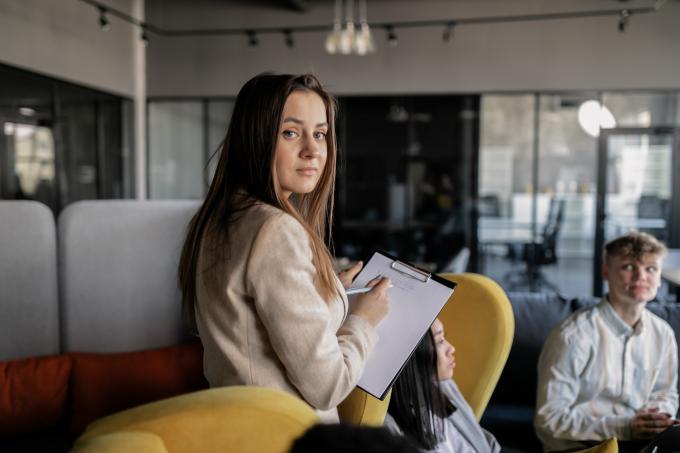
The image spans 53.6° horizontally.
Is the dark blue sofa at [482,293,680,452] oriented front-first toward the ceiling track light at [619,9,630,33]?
no

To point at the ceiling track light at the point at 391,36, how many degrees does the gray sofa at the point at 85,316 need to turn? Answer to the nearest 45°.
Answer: approximately 135° to its left

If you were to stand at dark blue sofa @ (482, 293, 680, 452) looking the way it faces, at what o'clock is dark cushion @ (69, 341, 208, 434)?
The dark cushion is roughly at 2 o'clock from the dark blue sofa.

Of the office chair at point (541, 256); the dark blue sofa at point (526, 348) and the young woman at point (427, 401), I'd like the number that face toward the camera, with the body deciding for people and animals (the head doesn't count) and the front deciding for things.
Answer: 1

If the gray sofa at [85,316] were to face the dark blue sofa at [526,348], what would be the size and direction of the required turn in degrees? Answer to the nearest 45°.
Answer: approximately 90° to its left

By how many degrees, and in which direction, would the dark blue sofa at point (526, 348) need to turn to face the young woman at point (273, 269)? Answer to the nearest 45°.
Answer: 0° — it already faces them

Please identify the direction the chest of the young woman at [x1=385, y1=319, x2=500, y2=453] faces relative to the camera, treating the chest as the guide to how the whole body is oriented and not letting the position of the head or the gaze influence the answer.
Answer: to the viewer's right

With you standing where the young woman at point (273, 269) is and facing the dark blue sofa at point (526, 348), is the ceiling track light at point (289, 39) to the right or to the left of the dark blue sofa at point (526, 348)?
left

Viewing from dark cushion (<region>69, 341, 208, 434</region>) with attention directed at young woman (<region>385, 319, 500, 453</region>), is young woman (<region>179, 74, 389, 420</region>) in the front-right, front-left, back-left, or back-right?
front-right

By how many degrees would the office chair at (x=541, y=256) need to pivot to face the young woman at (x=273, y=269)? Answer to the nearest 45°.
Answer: approximately 90° to its left

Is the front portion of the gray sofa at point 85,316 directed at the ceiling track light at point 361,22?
no

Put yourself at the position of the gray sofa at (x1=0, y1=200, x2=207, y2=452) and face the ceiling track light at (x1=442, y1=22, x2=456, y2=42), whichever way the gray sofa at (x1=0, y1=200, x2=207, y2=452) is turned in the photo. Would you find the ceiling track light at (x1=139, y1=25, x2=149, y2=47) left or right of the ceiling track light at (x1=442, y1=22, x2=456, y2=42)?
left

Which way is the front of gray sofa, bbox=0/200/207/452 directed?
toward the camera
